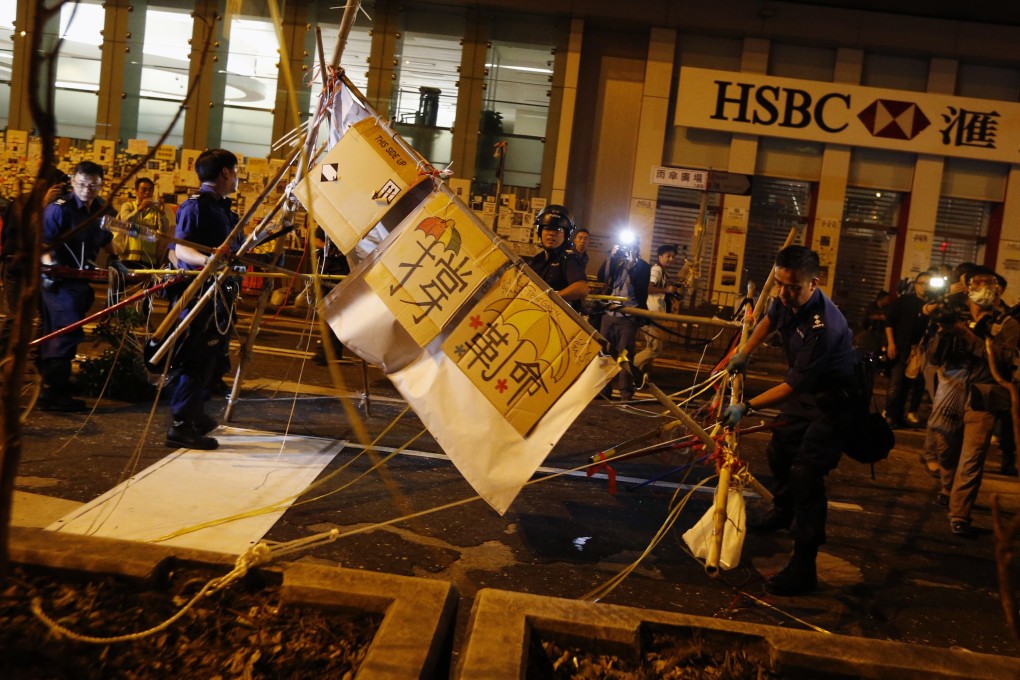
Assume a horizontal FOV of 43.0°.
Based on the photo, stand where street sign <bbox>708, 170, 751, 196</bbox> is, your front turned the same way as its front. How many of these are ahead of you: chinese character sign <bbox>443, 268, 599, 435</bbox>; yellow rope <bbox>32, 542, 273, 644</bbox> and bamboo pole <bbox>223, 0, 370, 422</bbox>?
3

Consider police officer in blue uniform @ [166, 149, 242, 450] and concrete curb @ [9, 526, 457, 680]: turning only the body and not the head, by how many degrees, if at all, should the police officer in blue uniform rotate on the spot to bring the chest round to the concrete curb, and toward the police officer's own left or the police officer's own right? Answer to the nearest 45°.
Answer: approximately 90° to the police officer's own right

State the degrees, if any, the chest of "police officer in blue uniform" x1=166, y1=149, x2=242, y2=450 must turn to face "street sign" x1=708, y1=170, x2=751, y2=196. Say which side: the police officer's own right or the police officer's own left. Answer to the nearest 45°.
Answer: approximately 45° to the police officer's own left

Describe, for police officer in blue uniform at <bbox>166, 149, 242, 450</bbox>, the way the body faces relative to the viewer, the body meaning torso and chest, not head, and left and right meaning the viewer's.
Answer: facing to the right of the viewer

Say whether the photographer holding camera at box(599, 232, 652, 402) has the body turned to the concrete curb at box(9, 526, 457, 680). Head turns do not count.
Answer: yes

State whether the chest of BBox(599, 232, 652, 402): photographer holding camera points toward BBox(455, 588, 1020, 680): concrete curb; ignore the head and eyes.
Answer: yes

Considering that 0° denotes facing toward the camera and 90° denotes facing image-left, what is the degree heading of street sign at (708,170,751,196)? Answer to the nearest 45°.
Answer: approximately 0°
